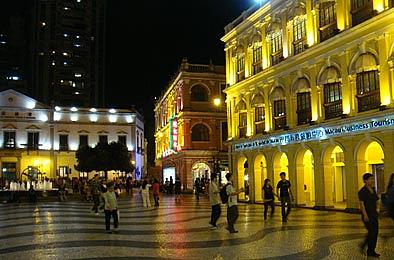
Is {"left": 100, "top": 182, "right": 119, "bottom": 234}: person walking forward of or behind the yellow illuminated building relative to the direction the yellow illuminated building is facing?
forward

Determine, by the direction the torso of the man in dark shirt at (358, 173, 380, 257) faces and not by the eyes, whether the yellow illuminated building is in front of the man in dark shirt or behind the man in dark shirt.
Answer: behind

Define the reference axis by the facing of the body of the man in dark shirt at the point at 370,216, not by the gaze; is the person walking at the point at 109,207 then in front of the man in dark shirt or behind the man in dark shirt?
behind

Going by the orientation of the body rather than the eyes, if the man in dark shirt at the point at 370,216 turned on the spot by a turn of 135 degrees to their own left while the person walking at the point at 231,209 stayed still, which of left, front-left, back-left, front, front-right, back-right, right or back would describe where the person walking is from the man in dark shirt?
front-left

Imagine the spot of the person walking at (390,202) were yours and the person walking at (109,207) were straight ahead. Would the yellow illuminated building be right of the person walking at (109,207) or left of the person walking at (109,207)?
right

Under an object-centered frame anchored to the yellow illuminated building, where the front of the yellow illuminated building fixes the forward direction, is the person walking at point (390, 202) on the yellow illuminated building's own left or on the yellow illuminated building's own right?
on the yellow illuminated building's own left

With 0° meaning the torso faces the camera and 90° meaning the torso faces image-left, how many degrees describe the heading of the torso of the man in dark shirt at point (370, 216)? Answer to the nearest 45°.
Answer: approximately 315°
